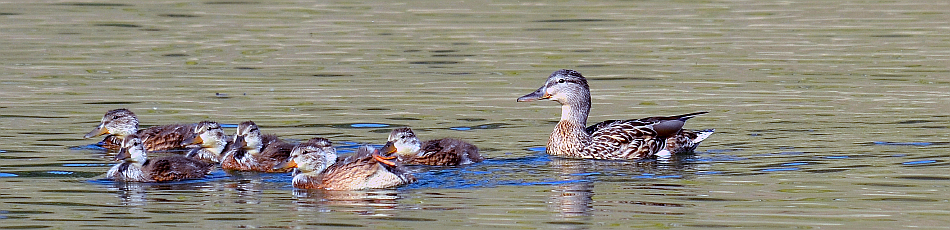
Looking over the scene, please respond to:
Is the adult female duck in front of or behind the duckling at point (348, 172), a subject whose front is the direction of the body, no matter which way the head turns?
behind

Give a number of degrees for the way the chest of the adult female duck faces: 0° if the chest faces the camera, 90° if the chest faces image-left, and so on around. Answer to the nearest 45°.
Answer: approximately 90°

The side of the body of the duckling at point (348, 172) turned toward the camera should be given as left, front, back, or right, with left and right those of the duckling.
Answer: left

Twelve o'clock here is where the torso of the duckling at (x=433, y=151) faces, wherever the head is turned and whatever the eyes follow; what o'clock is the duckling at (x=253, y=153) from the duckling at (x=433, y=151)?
the duckling at (x=253, y=153) is roughly at 12 o'clock from the duckling at (x=433, y=151).

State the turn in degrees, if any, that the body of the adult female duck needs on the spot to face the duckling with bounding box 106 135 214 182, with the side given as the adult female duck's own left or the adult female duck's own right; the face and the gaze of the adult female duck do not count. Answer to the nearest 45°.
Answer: approximately 45° to the adult female duck's own left

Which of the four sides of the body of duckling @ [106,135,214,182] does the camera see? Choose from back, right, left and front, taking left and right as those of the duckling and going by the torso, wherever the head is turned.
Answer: left

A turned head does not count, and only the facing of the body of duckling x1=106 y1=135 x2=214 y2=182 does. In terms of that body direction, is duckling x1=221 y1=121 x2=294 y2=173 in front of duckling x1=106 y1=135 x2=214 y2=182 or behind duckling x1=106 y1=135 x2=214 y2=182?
behind
